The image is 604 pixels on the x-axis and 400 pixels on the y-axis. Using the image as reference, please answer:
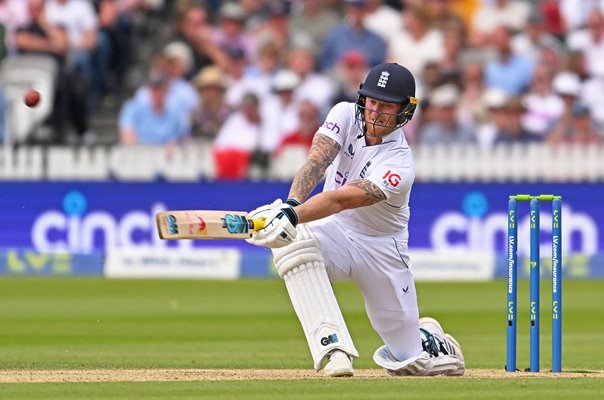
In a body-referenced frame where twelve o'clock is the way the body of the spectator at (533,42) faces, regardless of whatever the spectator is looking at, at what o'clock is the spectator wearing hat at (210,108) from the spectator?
The spectator wearing hat is roughly at 2 o'clock from the spectator.

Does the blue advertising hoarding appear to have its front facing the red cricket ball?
yes

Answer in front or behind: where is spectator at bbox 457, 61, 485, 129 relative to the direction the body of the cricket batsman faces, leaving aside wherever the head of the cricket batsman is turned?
behind

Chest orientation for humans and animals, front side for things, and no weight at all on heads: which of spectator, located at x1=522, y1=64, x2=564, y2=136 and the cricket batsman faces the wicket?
the spectator
